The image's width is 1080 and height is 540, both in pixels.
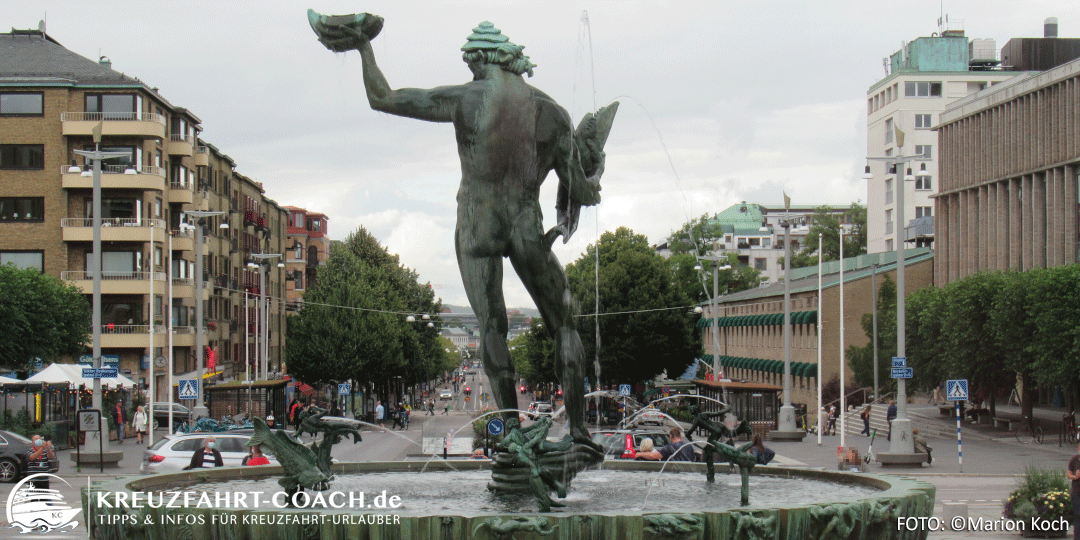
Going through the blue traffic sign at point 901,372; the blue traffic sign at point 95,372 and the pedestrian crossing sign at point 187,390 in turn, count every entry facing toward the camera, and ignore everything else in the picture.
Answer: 3

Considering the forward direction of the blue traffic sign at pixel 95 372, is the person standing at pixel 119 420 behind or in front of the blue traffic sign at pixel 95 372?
behind

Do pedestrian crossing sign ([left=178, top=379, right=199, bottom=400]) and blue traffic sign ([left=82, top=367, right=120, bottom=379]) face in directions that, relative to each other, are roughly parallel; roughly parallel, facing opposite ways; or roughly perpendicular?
roughly parallel

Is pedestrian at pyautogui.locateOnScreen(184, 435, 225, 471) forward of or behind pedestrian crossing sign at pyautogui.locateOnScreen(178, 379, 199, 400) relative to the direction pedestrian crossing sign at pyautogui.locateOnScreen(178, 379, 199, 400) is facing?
forward

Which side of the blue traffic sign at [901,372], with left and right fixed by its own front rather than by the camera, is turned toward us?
front

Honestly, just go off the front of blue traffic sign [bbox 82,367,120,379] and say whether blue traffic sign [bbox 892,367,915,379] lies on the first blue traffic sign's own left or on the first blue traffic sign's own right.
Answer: on the first blue traffic sign's own left

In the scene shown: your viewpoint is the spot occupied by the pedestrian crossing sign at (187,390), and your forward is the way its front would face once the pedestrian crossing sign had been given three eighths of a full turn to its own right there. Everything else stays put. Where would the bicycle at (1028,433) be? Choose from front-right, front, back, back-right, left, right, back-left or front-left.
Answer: back-right

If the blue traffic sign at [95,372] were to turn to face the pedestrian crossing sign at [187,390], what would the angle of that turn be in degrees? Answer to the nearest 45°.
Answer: approximately 135° to its left

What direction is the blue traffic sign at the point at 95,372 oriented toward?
toward the camera

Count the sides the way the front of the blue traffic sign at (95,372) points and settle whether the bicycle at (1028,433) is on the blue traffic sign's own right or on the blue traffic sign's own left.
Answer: on the blue traffic sign's own left

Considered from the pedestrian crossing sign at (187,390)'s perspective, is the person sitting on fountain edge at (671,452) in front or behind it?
in front

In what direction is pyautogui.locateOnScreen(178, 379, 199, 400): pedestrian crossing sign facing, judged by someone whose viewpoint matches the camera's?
facing the viewer

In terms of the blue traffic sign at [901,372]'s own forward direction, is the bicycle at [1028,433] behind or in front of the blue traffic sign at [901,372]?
behind
